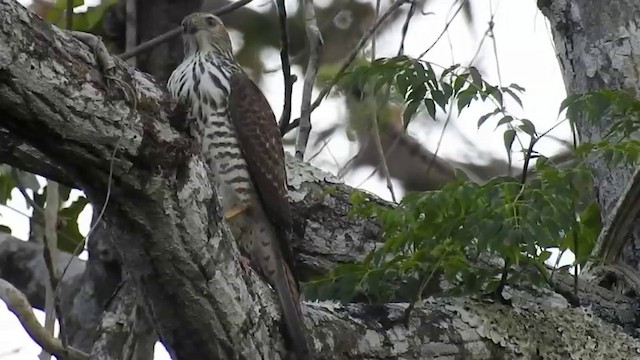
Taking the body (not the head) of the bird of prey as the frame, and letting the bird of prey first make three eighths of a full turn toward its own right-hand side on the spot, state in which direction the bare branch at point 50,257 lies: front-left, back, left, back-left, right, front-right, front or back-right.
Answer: left

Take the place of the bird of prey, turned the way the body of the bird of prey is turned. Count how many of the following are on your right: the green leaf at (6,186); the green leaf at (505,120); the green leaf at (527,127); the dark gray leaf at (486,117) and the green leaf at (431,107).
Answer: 1

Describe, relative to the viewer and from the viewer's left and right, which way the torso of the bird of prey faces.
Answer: facing the viewer and to the left of the viewer

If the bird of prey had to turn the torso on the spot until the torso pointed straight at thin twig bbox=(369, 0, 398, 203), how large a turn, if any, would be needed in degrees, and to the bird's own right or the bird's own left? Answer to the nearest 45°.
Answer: approximately 180°

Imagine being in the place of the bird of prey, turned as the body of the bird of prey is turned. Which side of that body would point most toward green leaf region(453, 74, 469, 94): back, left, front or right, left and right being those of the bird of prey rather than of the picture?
left

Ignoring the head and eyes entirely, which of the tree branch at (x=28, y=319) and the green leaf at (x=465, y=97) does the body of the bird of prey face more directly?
the tree branch

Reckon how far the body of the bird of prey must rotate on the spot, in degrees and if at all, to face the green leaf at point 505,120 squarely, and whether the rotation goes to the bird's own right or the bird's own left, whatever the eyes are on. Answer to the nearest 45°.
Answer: approximately 90° to the bird's own left
